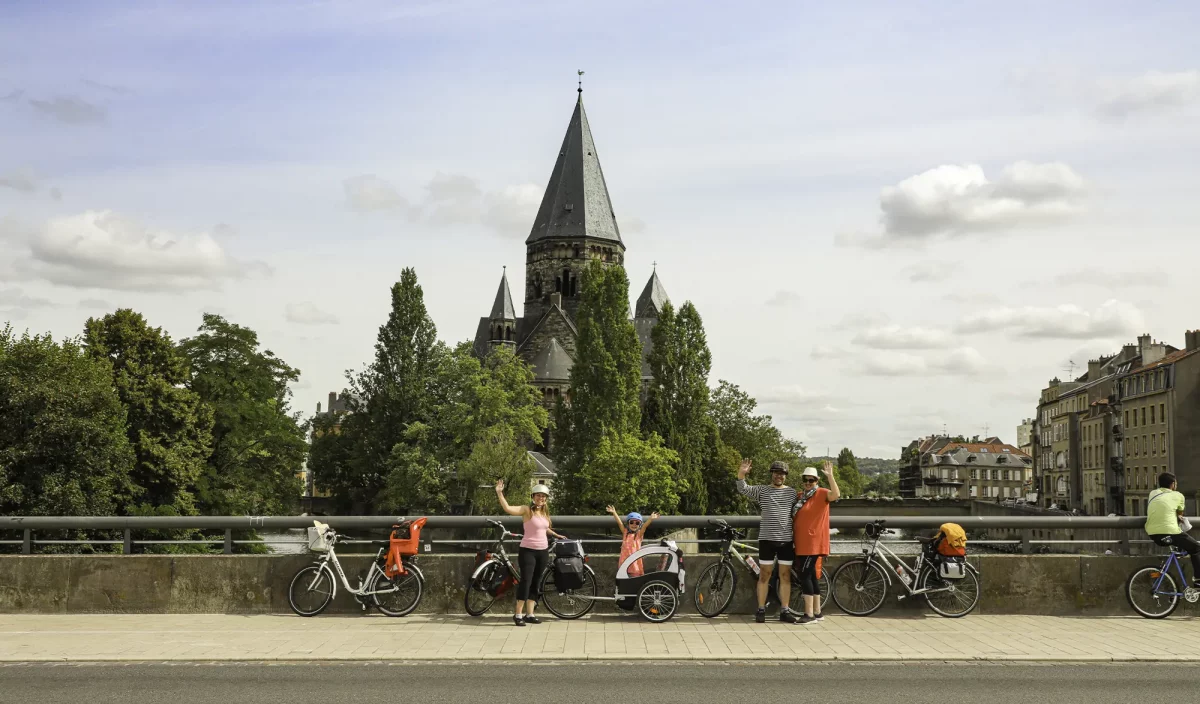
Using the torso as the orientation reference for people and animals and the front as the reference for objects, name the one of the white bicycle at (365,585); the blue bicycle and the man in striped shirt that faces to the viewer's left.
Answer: the white bicycle

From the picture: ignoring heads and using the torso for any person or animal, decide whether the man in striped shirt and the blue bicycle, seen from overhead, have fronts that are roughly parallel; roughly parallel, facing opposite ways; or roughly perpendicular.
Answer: roughly perpendicular

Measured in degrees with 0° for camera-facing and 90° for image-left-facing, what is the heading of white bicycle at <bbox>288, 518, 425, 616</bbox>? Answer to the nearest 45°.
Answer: approximately 90°

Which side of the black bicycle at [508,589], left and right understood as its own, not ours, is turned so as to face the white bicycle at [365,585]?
front

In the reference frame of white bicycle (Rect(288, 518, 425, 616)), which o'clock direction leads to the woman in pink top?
The woman in pink top is roughly at 7 o'clock from the white bicycle.

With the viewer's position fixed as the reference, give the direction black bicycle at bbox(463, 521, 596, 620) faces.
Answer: facing to the left of the viewer

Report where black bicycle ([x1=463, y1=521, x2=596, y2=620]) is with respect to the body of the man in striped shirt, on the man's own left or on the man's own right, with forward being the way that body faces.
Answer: on the man's own right

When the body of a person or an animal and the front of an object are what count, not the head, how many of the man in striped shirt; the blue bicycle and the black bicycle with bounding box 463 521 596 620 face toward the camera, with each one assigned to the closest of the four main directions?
1

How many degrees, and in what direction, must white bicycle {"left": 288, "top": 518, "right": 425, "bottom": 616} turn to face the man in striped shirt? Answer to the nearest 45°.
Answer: approximately 180°

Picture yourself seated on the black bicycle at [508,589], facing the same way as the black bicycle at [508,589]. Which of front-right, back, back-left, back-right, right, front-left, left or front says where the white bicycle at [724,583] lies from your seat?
back

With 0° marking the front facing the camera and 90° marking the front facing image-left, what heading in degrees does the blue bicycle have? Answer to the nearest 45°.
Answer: approximately 270°

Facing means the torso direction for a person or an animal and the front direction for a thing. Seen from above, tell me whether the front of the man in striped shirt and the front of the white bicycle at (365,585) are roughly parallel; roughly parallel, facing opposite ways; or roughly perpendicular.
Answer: roughly perpendicular

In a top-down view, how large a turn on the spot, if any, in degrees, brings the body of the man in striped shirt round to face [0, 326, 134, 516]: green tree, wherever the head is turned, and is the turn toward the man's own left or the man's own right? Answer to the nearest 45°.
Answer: approximately 135° to the man's own right
